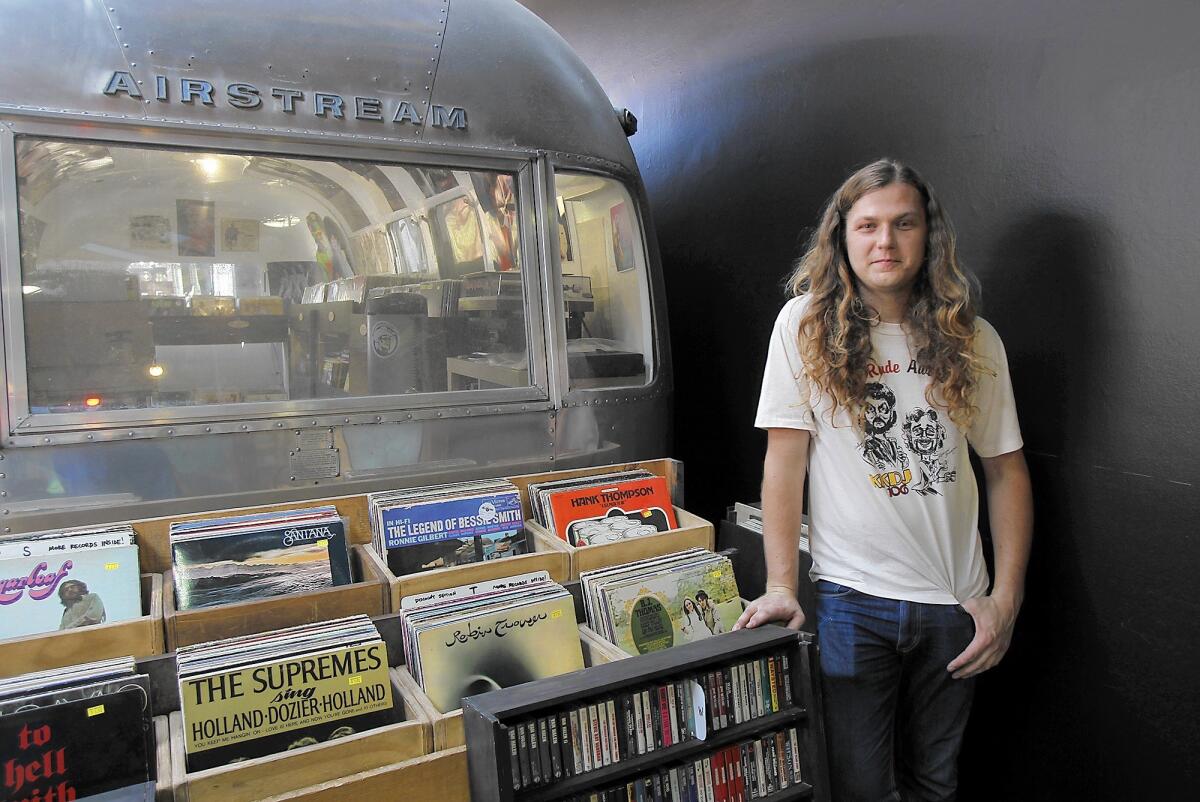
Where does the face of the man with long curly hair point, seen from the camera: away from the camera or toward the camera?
toward the camera

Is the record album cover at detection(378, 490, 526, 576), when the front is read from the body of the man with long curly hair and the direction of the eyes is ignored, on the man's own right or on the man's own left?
on the man's own right

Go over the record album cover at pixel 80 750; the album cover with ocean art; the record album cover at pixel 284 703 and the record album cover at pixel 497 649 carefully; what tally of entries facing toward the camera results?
4

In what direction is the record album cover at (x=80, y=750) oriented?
toward the camera

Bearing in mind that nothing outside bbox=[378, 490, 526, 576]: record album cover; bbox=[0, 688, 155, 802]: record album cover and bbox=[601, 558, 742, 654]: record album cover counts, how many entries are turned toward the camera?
3

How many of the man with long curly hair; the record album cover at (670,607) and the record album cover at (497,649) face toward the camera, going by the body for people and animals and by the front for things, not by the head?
3

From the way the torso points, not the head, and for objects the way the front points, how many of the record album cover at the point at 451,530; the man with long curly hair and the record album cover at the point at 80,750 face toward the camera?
3

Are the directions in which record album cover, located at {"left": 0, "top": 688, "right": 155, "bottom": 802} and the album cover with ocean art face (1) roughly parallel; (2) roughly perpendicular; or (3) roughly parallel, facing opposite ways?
roughly parallel

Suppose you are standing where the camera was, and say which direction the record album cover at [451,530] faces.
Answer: facing the viewer

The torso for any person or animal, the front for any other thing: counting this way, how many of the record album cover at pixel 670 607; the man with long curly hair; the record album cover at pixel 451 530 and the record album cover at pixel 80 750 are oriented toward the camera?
4

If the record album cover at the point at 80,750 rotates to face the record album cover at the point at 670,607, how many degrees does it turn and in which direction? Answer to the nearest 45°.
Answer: approximately 90° to its left

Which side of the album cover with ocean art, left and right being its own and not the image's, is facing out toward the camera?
front

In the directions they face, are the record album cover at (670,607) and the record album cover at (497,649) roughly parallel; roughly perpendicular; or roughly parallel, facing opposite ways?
roughly parallel
